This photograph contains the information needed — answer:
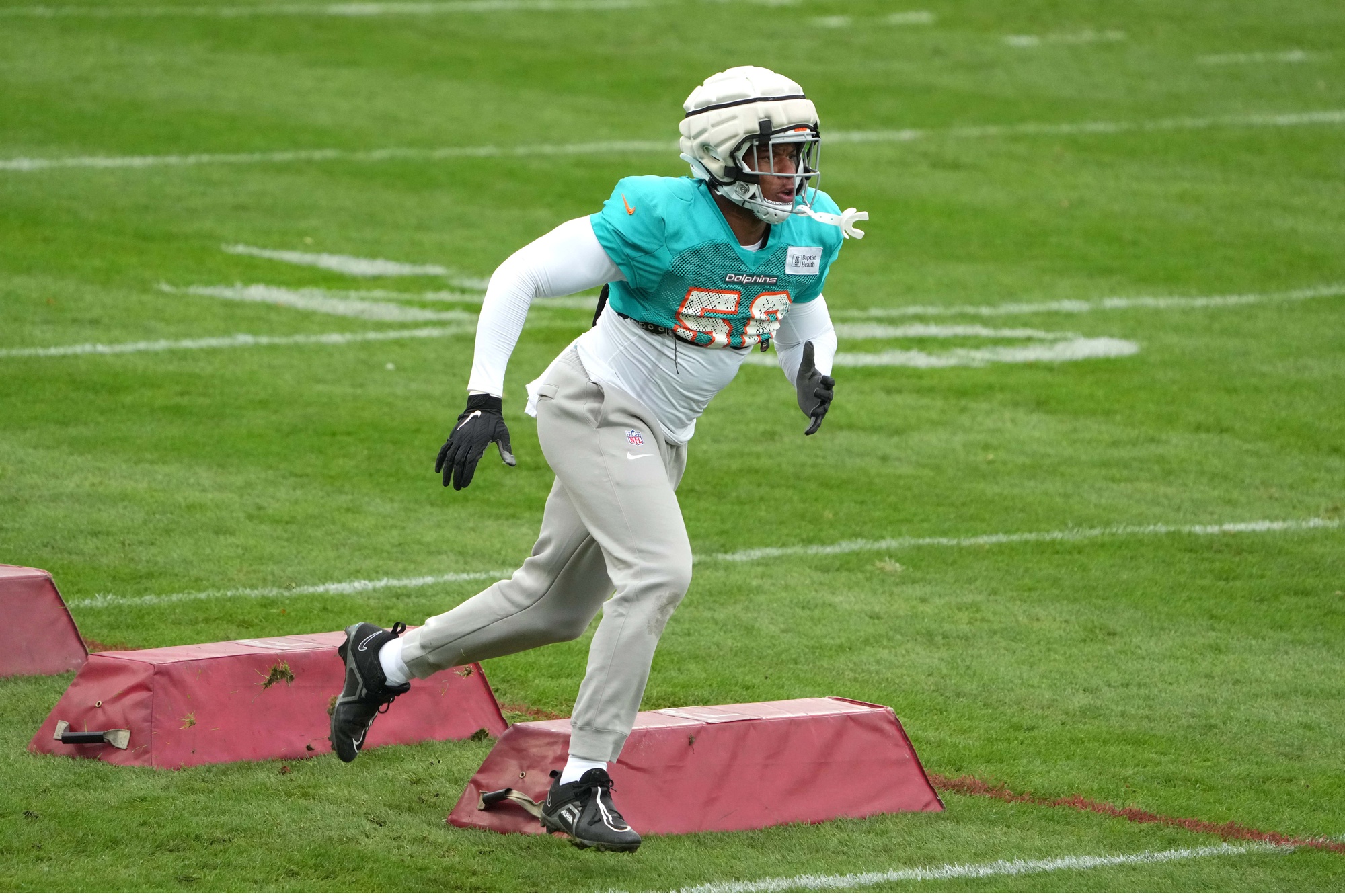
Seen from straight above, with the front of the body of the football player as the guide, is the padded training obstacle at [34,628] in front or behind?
behind

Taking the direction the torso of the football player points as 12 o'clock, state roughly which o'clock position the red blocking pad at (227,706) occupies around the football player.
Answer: The red blocking pad is roughly at 5 o'clock from the football player.

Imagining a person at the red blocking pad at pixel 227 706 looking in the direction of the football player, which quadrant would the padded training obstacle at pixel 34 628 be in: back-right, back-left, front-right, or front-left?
back-left
